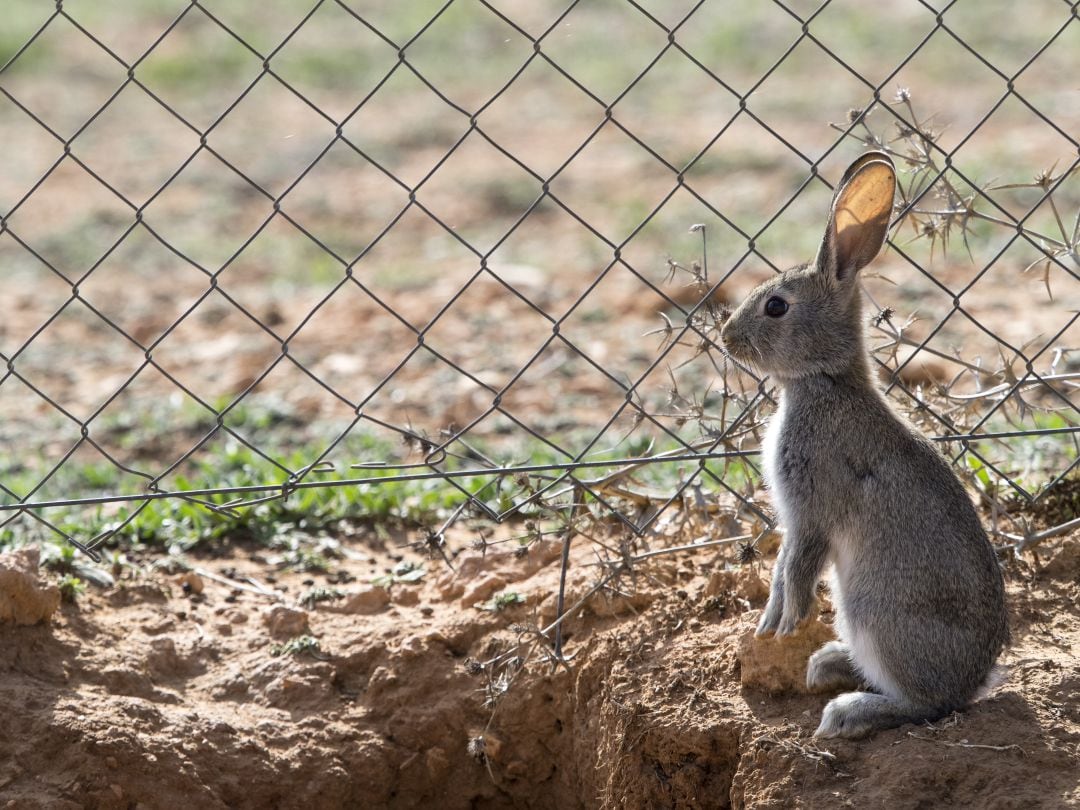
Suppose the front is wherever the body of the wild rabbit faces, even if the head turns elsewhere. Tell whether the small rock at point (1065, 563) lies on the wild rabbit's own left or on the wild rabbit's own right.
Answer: on the wild rabbit's own right

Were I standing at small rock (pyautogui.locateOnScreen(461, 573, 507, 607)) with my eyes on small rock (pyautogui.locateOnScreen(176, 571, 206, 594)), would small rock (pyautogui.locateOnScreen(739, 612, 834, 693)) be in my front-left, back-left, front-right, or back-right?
back-left

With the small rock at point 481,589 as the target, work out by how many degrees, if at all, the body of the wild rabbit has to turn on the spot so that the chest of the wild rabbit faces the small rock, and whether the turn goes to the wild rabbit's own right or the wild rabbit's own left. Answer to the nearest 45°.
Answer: approximately 45° to the wild rabbit's own right

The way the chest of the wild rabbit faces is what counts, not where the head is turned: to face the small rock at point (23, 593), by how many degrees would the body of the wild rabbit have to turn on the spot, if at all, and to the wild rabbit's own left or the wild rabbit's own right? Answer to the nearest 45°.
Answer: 0° — it already faces it

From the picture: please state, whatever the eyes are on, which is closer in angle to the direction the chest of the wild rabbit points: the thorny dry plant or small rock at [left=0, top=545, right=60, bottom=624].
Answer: the small rock

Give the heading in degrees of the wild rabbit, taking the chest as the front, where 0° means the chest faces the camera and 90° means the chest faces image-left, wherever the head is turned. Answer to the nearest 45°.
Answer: approximately 90°
